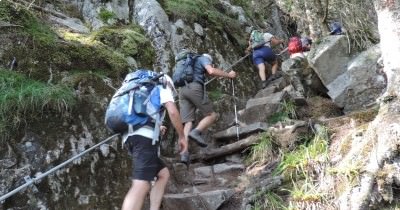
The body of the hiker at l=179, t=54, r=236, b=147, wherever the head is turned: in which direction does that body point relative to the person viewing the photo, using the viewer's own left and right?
facing away from the viewer and to the right of the viewer

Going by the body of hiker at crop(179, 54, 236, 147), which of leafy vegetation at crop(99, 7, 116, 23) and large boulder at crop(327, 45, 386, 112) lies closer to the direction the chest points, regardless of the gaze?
the large boulder

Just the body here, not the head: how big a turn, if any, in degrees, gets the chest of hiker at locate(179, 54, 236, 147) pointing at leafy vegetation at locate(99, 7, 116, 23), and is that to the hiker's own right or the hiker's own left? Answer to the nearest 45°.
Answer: approximately 90° to the hiker's own left

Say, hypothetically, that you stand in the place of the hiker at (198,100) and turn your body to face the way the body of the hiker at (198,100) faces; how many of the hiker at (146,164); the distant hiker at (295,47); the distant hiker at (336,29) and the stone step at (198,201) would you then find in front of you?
2

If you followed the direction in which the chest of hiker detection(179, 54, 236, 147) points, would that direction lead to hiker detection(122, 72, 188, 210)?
no

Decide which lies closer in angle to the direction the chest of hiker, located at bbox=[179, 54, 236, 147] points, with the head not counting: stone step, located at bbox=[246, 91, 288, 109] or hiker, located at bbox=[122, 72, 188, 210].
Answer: the stone step

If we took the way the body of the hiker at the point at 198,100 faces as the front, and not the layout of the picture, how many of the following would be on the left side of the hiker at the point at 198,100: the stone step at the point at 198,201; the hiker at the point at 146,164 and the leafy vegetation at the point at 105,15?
1

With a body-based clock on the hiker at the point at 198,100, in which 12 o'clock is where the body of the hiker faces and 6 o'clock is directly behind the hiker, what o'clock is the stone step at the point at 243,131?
The stone step is roughly at 1 o'clock from the hiker.

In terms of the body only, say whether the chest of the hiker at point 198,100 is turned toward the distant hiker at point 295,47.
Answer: yes

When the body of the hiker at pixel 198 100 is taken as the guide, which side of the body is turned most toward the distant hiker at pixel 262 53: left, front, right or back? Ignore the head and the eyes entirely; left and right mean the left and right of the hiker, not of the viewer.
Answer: front

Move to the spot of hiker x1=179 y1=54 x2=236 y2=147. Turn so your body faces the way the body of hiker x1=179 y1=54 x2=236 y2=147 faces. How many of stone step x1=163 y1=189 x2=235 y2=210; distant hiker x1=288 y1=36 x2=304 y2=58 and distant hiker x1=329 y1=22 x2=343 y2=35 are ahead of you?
2

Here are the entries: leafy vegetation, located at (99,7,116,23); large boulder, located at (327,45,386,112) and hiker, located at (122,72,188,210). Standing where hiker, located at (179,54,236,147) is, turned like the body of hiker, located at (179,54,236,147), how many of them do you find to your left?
1

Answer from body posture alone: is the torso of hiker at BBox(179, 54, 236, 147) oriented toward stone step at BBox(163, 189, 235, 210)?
no

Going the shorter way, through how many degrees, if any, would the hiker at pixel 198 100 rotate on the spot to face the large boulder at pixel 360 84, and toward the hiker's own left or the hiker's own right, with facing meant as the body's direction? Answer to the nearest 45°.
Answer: approximately 45° to the hiker's own right

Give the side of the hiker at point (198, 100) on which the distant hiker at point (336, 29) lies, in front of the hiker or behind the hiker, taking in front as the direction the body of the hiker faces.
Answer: in front
